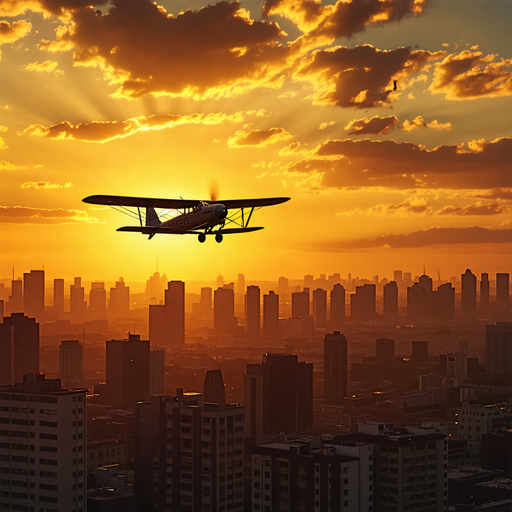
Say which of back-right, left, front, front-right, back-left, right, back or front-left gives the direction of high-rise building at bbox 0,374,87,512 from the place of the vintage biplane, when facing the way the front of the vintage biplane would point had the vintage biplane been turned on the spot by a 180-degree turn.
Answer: front

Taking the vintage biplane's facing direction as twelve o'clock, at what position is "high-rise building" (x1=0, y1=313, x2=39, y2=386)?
The high-rise building is roughly at 7 o'clock from the vintage biplane.

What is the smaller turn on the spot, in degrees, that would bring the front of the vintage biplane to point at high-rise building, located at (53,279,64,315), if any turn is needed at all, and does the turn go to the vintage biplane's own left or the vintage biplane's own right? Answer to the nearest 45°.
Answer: approximately 135° to the vintage biplane's own left

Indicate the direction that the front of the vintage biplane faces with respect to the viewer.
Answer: facing the viewer and to the right of the viewer

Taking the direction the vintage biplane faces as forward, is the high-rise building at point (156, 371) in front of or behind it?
behind

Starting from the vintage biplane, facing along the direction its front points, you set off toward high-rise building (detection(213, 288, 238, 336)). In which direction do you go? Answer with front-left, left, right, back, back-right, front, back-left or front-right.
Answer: back-left

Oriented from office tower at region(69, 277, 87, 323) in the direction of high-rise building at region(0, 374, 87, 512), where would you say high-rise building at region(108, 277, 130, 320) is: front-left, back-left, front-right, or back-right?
back-left

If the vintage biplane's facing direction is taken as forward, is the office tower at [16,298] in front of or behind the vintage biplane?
behind
